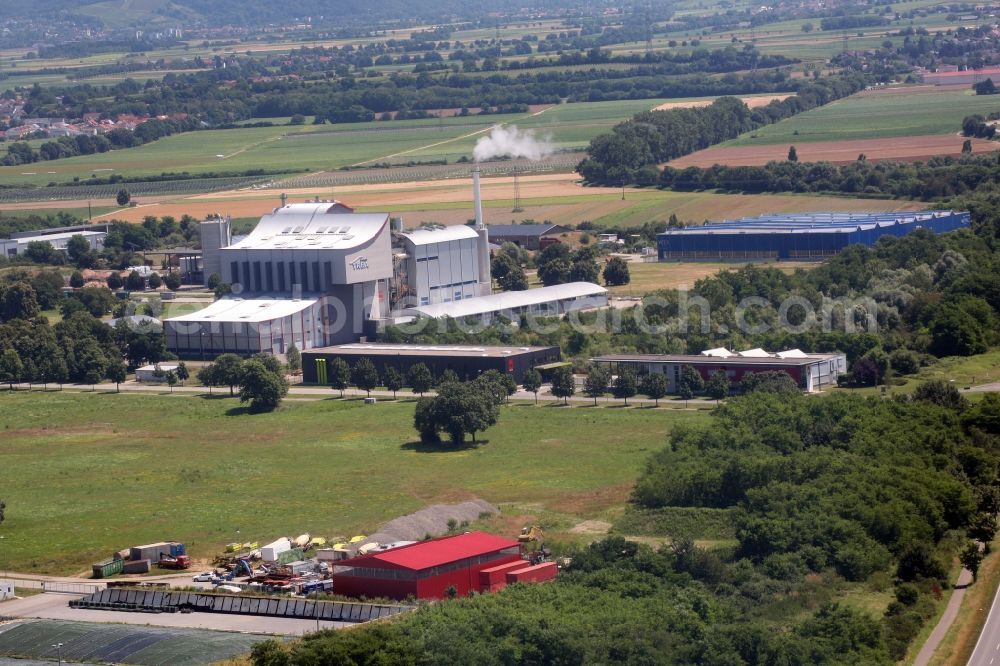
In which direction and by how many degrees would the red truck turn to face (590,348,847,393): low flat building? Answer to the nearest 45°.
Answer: approximately 45° to its left

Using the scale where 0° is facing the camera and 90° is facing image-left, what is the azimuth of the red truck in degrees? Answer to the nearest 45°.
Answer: approximately 270°

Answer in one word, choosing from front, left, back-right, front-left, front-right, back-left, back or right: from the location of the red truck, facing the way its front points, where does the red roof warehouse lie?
front-right

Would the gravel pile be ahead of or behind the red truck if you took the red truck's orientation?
ahead

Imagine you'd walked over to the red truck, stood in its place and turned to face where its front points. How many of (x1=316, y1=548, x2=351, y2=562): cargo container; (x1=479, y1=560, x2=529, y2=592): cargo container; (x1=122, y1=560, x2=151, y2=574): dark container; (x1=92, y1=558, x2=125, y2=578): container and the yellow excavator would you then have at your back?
2

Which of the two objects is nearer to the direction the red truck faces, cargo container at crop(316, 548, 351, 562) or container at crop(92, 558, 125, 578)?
the cargo container

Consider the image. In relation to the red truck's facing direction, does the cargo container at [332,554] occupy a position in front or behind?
in front

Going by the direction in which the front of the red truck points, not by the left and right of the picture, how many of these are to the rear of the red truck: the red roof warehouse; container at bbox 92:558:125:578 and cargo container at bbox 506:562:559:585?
1

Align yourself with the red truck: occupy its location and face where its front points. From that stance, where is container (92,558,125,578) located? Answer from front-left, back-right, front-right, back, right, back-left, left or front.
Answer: back

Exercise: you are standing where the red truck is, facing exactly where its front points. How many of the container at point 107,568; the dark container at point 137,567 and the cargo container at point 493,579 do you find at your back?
2

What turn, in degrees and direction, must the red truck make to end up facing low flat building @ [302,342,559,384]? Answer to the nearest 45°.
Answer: approximately 45° to its left

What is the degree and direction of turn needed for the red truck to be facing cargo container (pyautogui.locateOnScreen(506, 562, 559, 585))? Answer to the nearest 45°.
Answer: approximately 45° to its right

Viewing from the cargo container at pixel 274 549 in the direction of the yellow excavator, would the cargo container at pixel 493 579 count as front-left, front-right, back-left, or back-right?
front-right

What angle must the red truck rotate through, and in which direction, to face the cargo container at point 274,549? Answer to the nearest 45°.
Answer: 0° — it already faces it
